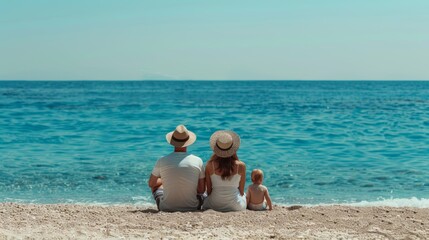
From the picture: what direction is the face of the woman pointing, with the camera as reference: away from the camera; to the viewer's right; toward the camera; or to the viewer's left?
away from the camera

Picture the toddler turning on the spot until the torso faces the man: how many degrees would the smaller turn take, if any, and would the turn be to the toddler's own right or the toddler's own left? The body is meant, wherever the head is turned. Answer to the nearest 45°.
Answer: approximately 135° to the toddler's own left

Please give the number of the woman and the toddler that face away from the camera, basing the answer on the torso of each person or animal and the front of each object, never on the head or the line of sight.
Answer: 2

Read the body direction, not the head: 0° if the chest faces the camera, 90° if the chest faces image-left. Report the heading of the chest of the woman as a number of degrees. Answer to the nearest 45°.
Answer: approximately 180°

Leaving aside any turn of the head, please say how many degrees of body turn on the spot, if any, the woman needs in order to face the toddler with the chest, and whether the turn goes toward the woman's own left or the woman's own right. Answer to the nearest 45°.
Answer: approximately 45° to the woman's own right

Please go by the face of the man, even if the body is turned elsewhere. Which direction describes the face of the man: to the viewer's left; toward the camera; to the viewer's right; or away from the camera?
away from the camera

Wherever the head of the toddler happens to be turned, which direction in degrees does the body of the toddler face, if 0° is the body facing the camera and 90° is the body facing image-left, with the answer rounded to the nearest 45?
approximately 180°

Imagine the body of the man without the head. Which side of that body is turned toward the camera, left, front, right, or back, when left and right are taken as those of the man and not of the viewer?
back

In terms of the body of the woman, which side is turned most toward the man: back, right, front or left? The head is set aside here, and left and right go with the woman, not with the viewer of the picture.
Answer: left
